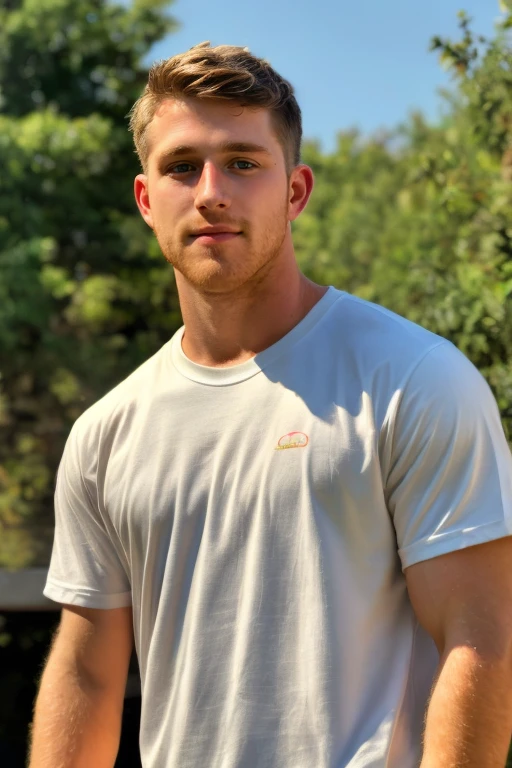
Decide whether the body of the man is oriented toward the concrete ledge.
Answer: no

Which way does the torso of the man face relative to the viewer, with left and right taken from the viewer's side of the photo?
facing the viewer and to the left of the viewer

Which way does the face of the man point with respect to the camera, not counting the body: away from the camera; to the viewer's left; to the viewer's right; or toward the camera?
toward the camera
